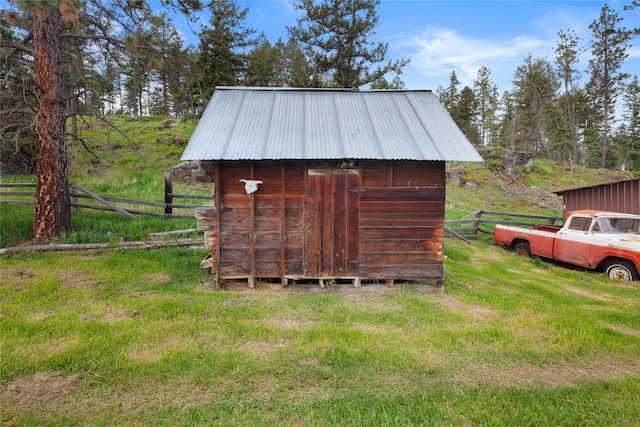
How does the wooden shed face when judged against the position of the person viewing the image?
facing the viewer

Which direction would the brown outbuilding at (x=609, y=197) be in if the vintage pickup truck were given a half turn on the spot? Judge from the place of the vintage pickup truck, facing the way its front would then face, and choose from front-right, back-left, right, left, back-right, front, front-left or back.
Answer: front-right

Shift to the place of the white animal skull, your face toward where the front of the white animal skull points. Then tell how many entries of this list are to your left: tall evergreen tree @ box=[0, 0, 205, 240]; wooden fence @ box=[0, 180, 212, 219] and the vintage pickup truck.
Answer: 1

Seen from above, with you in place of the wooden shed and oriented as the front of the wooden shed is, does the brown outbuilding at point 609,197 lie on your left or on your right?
on your left

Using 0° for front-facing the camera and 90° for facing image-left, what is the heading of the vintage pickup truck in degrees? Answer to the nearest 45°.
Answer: approximately 315°

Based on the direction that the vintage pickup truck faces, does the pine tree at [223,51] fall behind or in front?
behind

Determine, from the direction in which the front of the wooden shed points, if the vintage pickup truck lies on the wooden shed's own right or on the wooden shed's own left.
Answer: on the wooden shed's own left

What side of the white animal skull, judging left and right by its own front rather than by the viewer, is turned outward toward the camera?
front

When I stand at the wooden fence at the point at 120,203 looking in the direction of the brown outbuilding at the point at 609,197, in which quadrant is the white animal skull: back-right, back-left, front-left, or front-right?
front-right

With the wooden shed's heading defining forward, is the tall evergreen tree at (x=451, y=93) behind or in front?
behind

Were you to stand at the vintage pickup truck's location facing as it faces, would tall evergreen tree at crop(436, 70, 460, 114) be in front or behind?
behind
